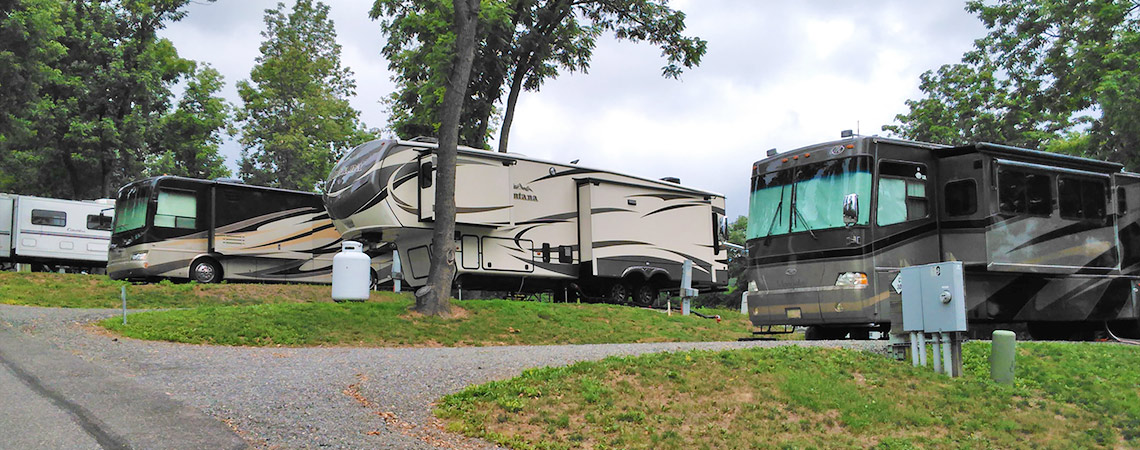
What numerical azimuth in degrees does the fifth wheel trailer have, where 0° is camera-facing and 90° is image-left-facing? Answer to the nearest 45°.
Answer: approximately 45°

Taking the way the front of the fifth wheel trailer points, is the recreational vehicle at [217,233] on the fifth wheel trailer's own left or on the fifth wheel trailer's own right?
on the fifth wheel trailer's own right

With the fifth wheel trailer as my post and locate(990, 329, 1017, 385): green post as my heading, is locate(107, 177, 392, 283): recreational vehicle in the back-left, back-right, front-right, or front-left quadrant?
back-right

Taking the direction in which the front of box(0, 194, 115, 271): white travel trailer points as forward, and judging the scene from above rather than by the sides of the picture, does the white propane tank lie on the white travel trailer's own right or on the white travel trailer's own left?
on the white travel trailer's own left

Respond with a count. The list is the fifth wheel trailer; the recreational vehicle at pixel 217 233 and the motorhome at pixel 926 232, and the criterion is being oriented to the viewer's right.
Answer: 0

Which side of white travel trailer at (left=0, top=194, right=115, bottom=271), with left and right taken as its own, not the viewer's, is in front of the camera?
left

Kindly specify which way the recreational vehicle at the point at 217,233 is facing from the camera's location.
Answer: facing the viewer and to the left of the viewer

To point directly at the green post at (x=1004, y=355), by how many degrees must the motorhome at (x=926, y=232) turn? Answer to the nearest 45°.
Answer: approximately 45° to its left
